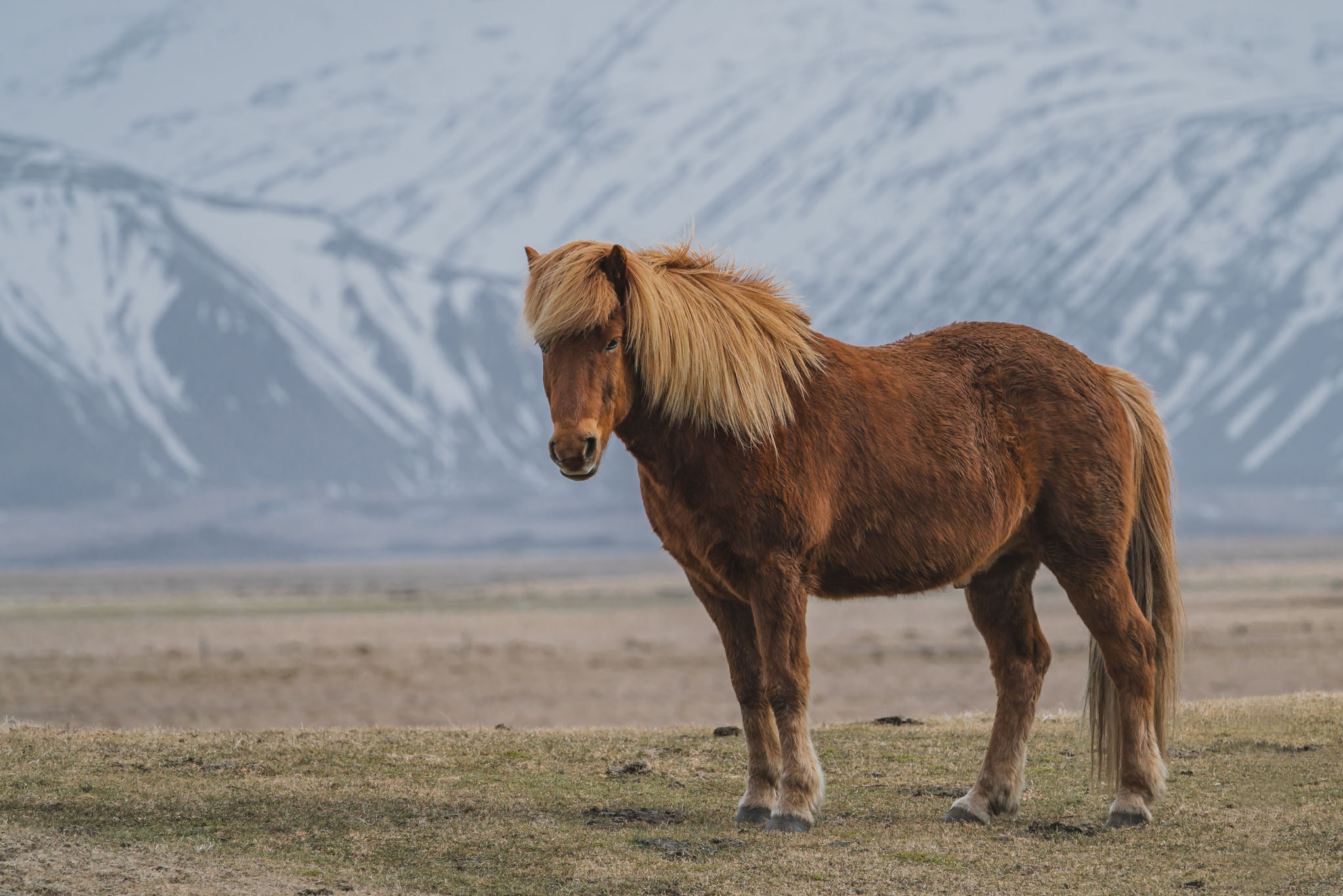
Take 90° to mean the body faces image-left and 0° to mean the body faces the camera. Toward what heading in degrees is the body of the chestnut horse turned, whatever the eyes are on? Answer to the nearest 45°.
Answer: approximately 90°
